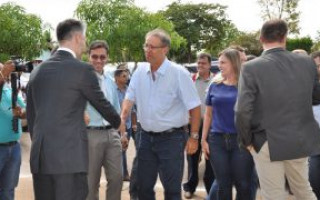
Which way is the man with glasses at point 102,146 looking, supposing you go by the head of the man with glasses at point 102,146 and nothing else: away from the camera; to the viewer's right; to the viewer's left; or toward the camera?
toward the camera

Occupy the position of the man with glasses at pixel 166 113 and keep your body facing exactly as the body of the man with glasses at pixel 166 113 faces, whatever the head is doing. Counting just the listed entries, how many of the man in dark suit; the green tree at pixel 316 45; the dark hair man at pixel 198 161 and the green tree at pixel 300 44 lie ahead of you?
1

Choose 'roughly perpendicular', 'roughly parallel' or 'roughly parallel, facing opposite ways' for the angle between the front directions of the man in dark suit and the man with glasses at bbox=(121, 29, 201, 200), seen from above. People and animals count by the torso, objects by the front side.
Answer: roughly parallel, facing opposite ways

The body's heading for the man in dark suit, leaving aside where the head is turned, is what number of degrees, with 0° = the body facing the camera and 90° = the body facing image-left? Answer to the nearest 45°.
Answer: approximately 225°

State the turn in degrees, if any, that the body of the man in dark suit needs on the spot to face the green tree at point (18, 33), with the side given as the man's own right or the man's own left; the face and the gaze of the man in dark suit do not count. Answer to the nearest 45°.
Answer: approximately 45° to the man's own left

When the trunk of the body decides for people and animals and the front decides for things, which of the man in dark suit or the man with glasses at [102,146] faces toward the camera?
the man with glasses

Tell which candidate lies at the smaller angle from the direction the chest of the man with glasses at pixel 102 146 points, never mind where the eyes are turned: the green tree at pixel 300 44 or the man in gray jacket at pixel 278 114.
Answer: the man in gray jacket

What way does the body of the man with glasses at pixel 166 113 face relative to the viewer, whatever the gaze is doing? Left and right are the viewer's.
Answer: facing the viewer and to the left of the viewer

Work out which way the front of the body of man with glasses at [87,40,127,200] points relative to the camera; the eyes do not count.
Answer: toward the camera

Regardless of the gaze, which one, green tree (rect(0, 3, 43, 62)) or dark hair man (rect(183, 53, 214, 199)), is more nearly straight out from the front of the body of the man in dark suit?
the dark hair man

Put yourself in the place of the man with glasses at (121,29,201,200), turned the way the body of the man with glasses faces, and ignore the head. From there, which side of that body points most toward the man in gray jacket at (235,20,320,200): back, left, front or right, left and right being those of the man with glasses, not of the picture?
left

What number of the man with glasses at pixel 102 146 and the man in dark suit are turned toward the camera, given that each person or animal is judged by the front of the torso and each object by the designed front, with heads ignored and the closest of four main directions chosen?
1

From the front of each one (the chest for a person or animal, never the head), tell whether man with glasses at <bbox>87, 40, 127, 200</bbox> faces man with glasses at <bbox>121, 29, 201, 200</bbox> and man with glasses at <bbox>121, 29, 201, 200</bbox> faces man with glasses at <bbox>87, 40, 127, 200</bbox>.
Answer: no

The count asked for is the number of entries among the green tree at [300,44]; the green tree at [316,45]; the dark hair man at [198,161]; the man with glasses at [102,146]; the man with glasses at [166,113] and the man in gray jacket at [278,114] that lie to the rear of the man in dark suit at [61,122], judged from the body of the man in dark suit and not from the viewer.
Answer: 0

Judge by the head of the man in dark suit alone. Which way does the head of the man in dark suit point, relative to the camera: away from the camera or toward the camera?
away from the camera

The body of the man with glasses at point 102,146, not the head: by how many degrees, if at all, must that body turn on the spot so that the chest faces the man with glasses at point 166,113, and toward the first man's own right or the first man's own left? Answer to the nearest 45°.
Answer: approximately 45° to the first man's own left

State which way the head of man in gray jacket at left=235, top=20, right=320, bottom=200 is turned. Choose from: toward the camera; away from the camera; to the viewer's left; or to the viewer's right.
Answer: away from the camera

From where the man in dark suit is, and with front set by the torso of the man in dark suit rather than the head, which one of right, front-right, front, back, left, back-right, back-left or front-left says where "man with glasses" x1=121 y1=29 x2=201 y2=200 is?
front
